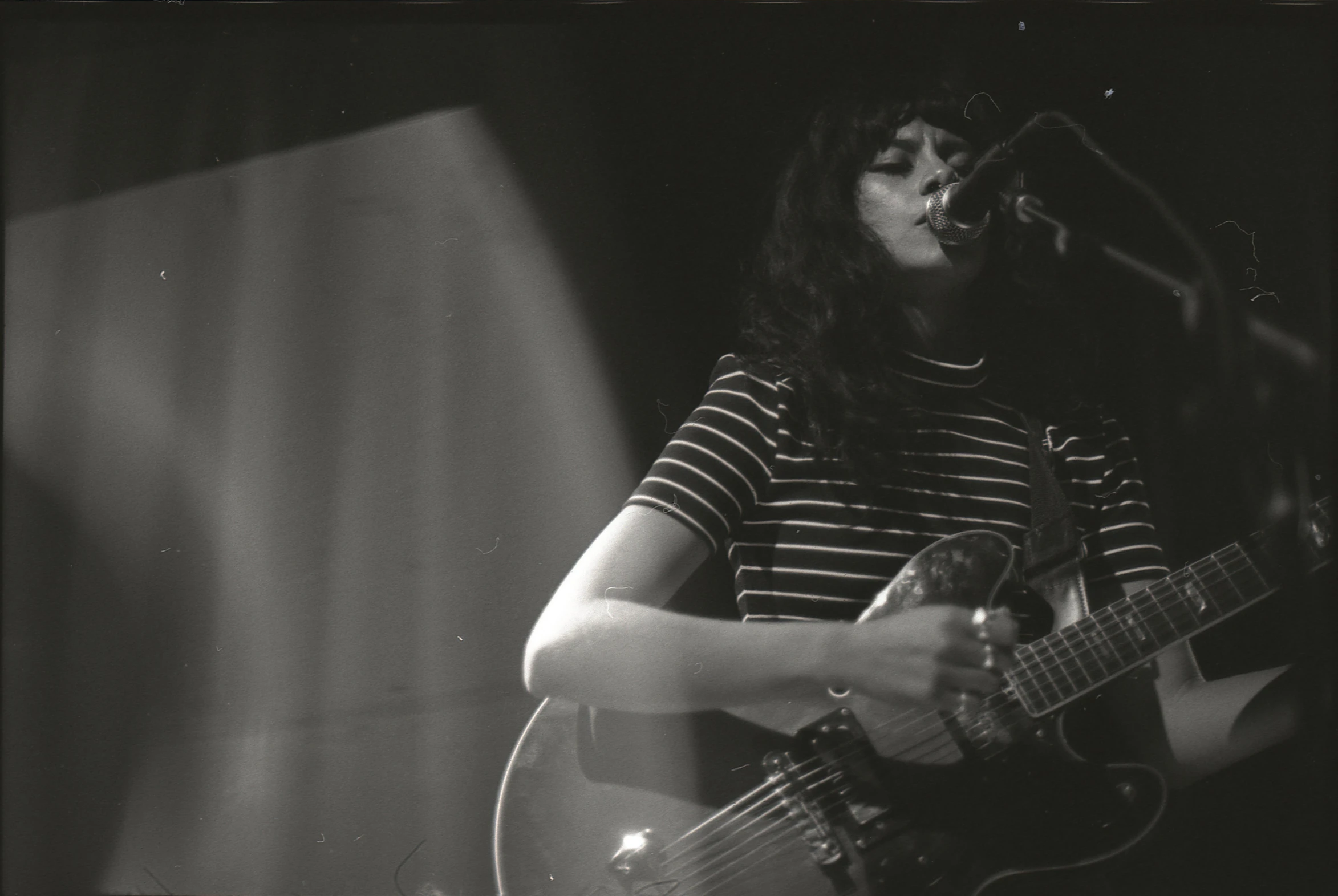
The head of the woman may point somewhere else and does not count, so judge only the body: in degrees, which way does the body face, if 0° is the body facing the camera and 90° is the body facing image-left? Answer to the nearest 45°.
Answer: approximately 315°

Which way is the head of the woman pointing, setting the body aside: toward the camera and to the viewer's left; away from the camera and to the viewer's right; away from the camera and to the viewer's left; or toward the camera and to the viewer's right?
toward the camera and to the viewer's right
